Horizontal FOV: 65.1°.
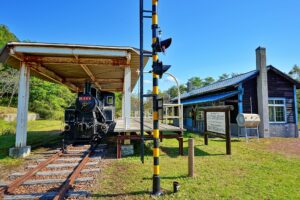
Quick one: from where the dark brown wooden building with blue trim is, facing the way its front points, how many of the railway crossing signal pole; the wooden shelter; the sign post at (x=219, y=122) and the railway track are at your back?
0

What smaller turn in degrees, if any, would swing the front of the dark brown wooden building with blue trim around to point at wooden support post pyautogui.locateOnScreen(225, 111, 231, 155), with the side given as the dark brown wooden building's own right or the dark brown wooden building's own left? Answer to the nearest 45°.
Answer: approximately 45° to the dark brown wooden building's own left

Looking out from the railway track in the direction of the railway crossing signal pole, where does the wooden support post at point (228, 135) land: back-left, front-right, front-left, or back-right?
front-left

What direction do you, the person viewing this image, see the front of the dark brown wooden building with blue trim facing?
facing the viewer and to the left of the viewer

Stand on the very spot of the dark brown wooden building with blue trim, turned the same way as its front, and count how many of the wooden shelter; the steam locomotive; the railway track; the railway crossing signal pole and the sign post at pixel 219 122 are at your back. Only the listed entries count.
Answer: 0

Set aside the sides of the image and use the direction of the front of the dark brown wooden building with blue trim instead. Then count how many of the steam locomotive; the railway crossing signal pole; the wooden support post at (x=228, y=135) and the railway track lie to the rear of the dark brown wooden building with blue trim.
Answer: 0

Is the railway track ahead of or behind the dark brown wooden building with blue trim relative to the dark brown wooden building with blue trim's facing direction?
ahead

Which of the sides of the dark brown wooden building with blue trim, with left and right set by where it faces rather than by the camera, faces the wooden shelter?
front

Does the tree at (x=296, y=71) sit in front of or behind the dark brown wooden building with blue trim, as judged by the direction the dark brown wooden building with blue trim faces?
behind

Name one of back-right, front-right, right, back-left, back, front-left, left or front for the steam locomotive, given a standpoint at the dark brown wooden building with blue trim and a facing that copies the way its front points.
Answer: front

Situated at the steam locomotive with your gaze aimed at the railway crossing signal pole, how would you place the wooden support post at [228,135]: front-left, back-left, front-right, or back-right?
front-left

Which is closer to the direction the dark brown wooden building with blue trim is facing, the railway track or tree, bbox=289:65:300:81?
the railway track

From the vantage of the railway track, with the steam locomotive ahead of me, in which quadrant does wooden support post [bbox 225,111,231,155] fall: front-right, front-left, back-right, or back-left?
front-right

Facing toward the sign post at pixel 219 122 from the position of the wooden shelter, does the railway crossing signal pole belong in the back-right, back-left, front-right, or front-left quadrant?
front-right

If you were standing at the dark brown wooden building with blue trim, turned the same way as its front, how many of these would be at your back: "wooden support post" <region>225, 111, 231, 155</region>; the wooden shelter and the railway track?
0

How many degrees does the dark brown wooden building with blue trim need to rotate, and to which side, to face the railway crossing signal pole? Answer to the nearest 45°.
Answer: approximately 45° to its left
